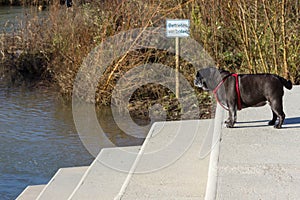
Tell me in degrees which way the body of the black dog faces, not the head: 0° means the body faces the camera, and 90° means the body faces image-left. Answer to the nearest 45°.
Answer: approximately 90°
